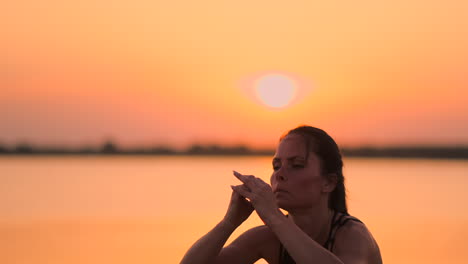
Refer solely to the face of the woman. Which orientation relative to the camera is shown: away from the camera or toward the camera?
toward the camera

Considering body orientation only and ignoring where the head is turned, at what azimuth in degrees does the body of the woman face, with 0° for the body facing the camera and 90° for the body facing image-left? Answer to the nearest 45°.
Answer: approximately 45°
